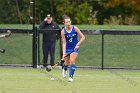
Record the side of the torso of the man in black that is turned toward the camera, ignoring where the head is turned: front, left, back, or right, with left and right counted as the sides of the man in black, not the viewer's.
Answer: front
